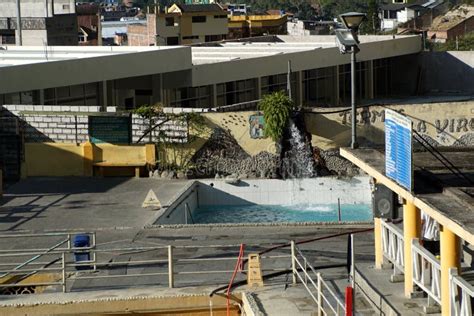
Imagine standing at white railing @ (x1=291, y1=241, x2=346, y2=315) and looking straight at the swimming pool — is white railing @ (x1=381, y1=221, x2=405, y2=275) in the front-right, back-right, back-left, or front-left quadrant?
front-right

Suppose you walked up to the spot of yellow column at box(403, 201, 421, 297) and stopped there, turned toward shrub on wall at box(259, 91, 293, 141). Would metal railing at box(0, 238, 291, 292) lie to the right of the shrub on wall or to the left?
left

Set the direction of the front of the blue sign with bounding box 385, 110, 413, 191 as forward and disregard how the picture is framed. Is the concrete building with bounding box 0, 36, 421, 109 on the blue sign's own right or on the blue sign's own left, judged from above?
on the blue sign's own right

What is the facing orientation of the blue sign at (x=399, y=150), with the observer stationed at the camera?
facing the viewer and to the left of the viewer

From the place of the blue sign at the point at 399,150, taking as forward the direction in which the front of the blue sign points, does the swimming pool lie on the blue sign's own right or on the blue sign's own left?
on the blue sign's own right

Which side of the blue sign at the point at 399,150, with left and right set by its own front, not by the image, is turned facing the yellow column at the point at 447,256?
left

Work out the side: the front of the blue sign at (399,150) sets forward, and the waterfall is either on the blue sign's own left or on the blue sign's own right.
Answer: on the blue sign's own right
